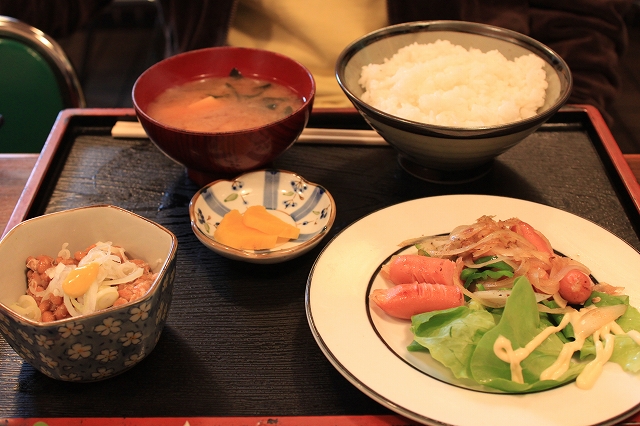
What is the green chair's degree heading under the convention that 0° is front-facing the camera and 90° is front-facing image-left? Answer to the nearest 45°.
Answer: approximately 0°

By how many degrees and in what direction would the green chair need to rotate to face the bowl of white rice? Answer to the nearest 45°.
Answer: approximately 45° to its left

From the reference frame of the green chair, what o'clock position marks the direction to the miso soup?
The miso soup is roughly at 11 o'clock from the green chair.

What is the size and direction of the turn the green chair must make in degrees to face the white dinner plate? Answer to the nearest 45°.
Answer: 0° — it already faces it

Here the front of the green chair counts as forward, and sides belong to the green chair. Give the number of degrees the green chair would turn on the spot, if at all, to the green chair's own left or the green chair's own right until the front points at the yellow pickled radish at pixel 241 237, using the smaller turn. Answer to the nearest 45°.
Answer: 0° — it already faces it

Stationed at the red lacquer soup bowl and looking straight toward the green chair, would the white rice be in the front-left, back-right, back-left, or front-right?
back-right

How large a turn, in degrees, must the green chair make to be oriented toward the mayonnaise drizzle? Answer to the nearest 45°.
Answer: approximately 45° to its left

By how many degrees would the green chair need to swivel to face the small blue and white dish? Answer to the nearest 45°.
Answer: approximately 45° to its left
